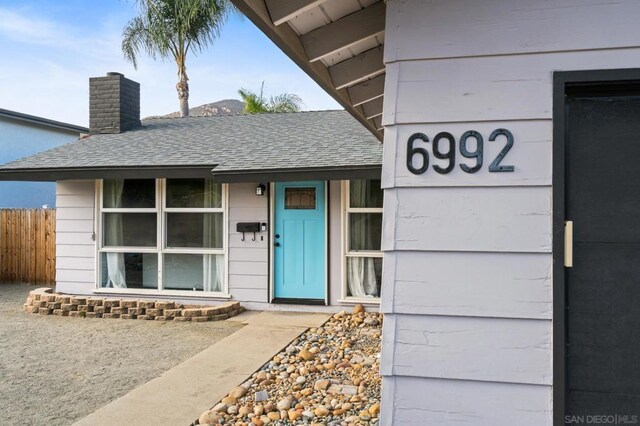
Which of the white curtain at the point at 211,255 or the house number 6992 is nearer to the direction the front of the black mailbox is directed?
the house number 6992

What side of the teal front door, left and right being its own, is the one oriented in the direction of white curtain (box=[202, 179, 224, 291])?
right

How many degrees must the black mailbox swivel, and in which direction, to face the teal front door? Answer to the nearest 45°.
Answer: approximately 90° to its left

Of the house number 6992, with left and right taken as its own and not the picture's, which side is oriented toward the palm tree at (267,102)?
back

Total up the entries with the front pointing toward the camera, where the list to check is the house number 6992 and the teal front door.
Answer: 2

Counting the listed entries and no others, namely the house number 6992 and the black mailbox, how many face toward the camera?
2

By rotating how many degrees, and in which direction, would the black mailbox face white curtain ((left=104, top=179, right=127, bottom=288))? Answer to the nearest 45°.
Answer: approximately 135° to its right

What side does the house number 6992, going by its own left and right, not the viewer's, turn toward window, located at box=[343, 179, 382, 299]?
back
